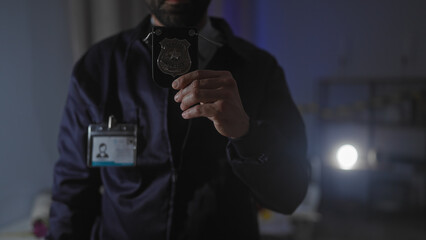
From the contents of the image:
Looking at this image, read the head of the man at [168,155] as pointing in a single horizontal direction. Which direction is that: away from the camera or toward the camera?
toward the camera

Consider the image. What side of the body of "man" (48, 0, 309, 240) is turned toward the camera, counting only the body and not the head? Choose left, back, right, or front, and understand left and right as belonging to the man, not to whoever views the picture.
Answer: front
